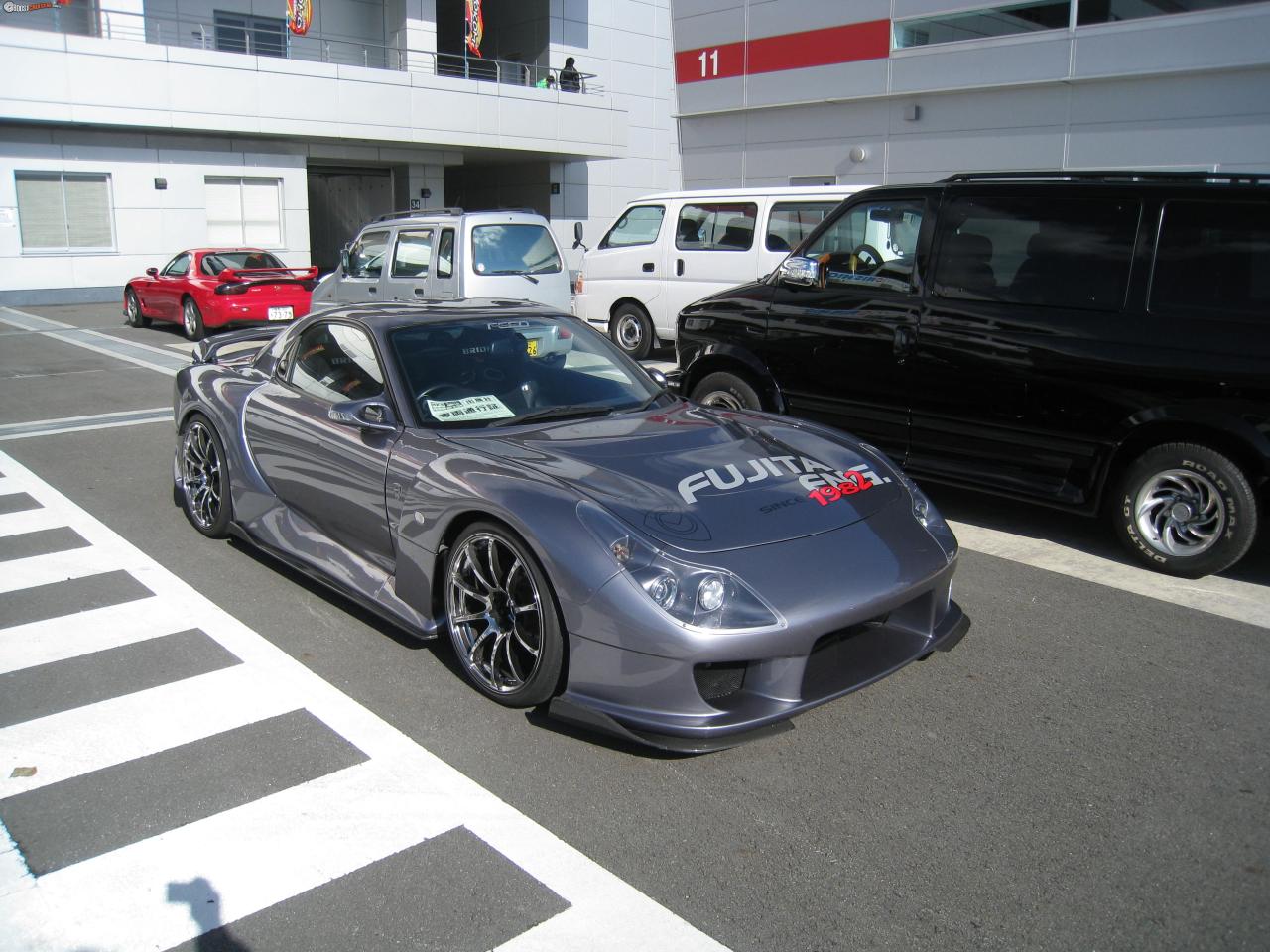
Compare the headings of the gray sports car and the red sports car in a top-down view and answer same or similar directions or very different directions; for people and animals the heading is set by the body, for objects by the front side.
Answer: very different directions

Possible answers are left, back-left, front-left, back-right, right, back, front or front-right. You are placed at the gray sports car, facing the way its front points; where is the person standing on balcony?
back-left

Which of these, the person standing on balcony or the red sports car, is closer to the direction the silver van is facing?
the red sports car

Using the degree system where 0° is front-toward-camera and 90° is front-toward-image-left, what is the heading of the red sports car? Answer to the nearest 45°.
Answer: approximately 135°

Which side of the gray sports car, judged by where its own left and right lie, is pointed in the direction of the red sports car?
back

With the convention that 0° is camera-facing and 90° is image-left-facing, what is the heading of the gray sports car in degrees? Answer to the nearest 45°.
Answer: approximately 315°
